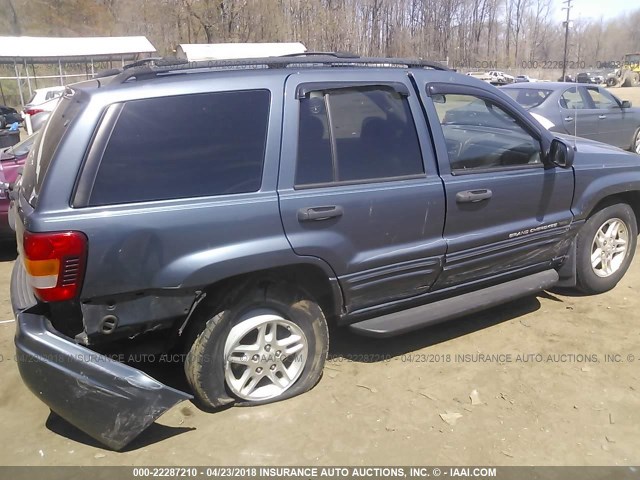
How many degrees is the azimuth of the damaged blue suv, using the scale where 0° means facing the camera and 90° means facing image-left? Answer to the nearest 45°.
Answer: approximately 225°

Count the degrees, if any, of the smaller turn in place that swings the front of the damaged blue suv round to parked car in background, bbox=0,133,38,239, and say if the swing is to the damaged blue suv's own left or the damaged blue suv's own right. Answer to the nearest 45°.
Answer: approximately 90° to the damaged blue suv's own left
